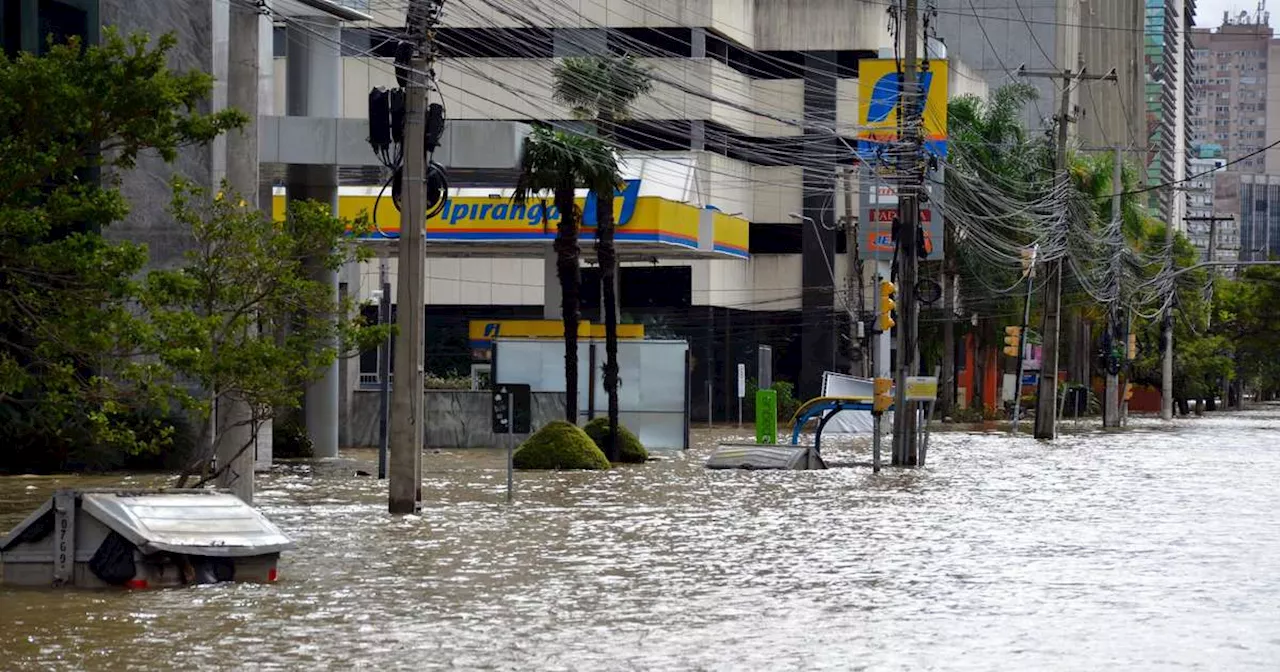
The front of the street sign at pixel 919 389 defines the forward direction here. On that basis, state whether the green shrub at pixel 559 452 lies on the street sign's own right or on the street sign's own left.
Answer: on the street sign's own right

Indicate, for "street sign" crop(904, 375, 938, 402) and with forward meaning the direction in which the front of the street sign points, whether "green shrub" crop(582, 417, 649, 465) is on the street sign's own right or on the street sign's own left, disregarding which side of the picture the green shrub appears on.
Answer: on the street sign's own right

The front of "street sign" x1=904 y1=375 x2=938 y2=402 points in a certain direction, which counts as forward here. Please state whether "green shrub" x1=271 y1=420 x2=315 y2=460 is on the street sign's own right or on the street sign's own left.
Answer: on the street sign's own right

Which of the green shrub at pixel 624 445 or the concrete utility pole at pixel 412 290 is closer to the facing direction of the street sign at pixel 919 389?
the concrete utility pole
